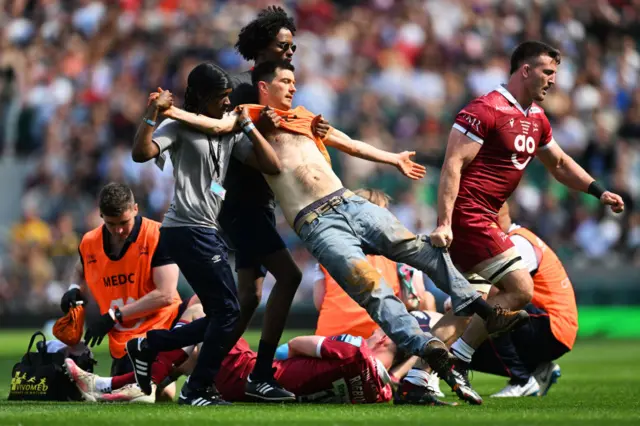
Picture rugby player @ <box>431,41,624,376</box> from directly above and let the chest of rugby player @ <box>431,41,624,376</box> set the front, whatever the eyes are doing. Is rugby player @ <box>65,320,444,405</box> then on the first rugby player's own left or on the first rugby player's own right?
on the first rugby player's own right

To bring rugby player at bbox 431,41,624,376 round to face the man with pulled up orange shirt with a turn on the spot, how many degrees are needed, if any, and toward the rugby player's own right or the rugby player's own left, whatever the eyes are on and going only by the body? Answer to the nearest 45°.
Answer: approximately 90° to the rugby player's own right

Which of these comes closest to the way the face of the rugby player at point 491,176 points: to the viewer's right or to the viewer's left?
to the viewer's right
